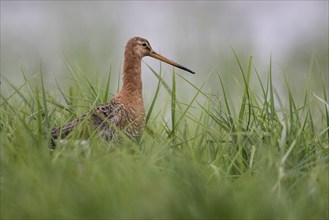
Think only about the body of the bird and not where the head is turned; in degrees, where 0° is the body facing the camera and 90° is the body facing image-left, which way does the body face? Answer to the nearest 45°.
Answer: approximately 270°
